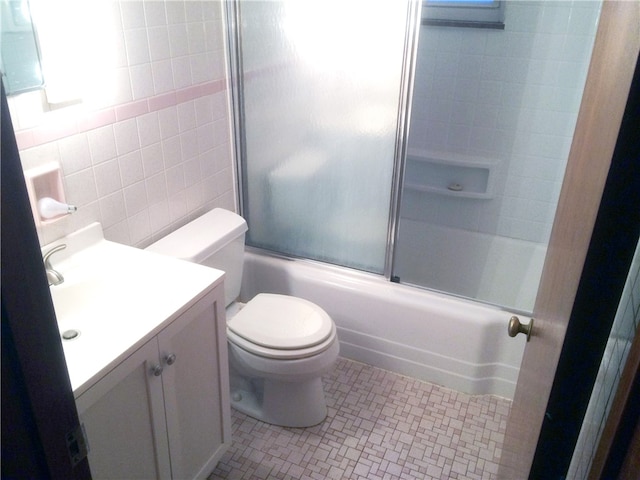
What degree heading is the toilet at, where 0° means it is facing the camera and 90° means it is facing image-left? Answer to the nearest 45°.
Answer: approximately 315°

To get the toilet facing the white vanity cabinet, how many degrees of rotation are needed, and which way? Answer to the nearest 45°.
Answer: approximately 90° to its right

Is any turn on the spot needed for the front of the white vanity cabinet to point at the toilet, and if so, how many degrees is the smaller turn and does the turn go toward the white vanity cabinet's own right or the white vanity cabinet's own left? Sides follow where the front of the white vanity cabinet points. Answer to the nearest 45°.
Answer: approximately 90° to the white vanity cabinet's own left

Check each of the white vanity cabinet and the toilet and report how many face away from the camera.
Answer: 0

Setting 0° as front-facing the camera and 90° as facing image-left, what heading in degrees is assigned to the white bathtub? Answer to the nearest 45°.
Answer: approximately 0°

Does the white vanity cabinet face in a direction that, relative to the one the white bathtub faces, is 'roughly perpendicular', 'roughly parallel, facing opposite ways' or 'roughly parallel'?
roughly perpendicular

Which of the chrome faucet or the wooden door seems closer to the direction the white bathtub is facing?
the wooden door

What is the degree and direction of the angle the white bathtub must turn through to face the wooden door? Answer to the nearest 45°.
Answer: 0° — it already faces it

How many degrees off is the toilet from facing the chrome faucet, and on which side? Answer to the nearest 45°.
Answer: approximately 90° to its right
